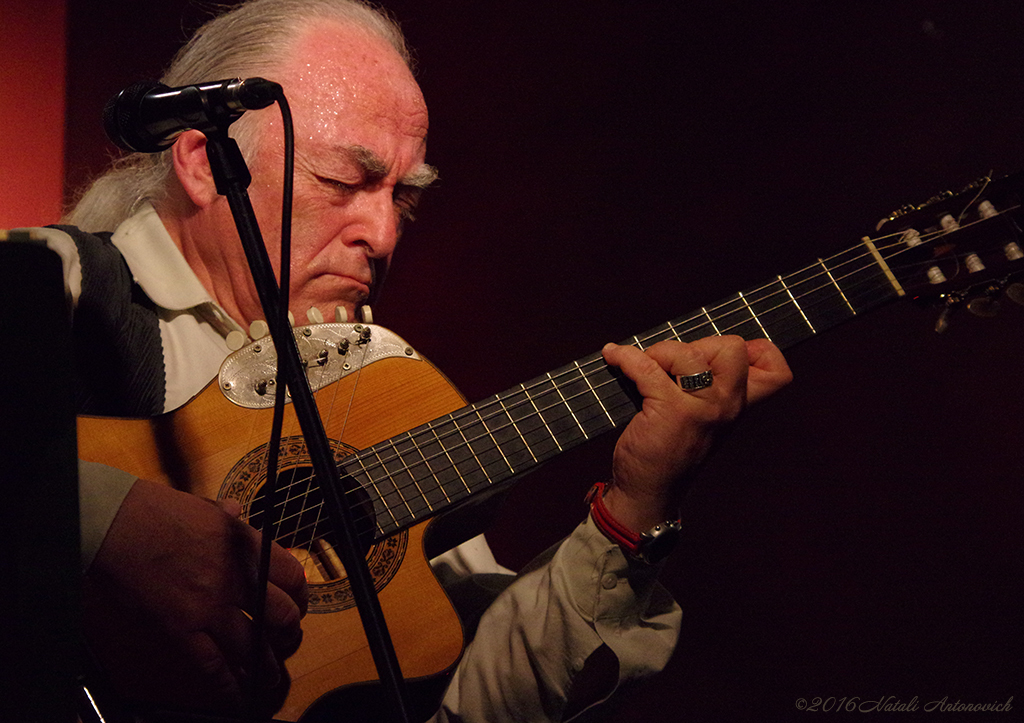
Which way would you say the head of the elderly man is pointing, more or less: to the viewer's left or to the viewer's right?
to the viewer's right

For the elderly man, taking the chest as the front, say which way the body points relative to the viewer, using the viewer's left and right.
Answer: facing the viewer and to the right of the viewer
